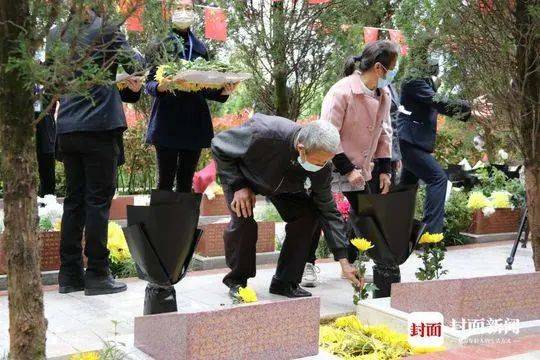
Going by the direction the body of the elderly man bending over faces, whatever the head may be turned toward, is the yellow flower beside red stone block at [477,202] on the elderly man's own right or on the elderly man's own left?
on the elderly man's own left

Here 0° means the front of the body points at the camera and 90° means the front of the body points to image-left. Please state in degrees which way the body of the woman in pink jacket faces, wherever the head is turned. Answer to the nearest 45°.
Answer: approximately 315°

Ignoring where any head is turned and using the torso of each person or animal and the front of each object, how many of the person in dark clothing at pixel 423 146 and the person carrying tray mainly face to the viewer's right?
1

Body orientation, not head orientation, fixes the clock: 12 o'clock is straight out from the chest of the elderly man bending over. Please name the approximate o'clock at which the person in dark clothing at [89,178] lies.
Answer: The person in dark clothing is roughly at 5 o'clock from the elderly man bending over.

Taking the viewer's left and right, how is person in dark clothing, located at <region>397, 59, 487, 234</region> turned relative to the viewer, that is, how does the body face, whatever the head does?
facing to the right of the viewer

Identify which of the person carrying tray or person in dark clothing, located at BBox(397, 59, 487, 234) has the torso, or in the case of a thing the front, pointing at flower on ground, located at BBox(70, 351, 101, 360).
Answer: the person carrying tray

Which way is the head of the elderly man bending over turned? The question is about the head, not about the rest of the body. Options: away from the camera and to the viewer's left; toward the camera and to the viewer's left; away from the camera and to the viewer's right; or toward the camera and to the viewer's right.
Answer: toward the camera and to the viewer's right

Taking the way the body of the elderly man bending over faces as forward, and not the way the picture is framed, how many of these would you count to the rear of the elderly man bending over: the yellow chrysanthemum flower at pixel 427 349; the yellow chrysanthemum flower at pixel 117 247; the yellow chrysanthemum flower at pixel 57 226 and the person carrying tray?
3

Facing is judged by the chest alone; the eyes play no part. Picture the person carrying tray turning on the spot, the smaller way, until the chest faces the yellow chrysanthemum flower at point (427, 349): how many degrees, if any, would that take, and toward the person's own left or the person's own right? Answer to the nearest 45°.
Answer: approximately 45° to the person's own left

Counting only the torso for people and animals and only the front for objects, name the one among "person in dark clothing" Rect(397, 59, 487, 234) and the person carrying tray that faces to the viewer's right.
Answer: the person in dark clothing
